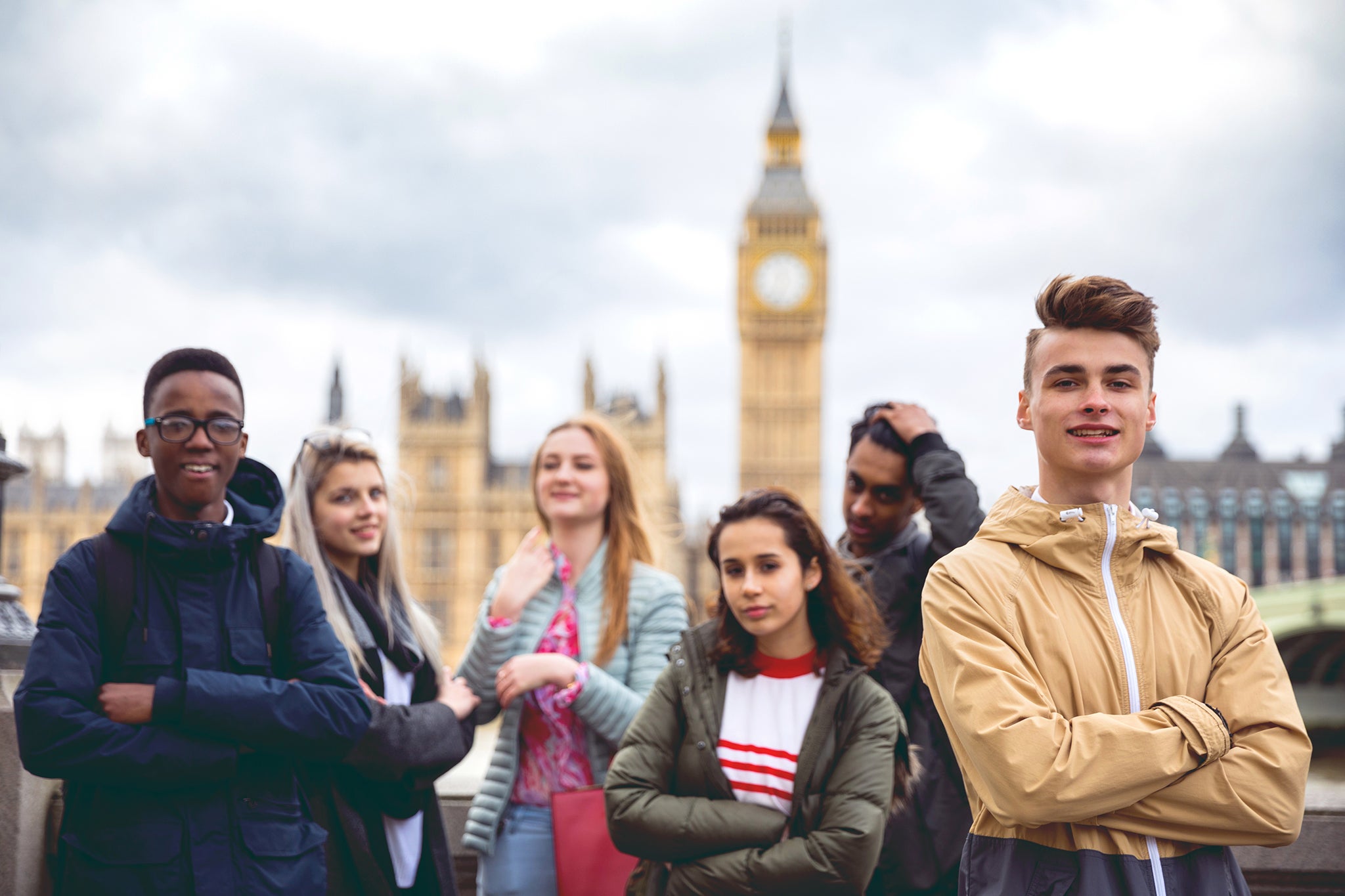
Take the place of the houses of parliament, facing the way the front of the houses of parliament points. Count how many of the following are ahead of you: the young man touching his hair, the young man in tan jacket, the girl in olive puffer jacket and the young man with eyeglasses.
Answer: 4

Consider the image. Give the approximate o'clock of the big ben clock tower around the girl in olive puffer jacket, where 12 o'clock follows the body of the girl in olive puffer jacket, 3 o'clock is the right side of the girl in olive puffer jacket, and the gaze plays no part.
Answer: The big ben clock tower is roughly at 6 o'clock from the girl in olive puffer jacket.

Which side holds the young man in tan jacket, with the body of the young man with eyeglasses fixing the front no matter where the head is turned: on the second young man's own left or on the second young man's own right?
on the second young man's own left

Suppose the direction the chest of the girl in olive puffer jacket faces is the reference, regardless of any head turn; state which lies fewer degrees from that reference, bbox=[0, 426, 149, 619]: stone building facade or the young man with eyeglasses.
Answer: the young man with eyeglasses

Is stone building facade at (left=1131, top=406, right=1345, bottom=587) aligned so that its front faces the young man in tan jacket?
yes

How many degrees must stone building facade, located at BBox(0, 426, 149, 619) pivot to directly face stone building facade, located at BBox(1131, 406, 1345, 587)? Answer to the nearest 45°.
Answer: approximately 90° to its left

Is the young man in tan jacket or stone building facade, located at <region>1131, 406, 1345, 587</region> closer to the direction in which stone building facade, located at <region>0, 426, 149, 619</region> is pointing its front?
the young man in tan jacket

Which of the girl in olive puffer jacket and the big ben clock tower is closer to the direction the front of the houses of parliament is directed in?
the girl in olive puffer jacket

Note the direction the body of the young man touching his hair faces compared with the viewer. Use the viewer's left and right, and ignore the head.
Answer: facing the viewer and to the left of the viewer

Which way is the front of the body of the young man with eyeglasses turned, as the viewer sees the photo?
toward the camera

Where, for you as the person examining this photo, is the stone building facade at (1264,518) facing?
facing the viewer
